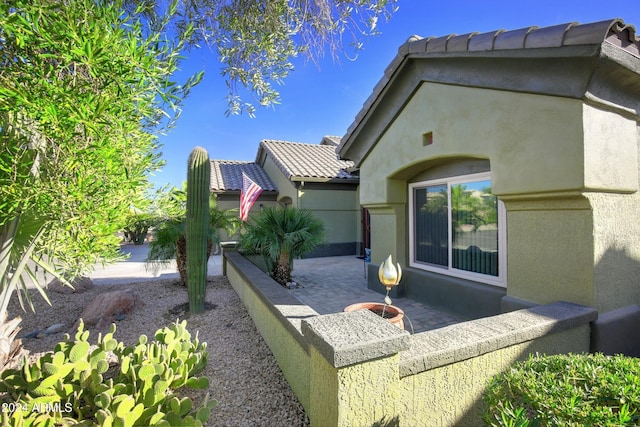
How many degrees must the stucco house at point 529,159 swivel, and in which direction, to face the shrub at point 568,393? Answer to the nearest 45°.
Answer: approximately 45° to its left

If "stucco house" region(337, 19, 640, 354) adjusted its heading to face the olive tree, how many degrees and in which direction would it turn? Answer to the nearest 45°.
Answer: approximately 45° to its right

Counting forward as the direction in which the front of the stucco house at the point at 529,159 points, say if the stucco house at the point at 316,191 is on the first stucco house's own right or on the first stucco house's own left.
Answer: on the first stucco house's own right

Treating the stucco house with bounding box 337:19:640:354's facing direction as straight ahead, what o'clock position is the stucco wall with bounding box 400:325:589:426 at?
The stucco wall is roughly at 11 o'clock from the stucco house.

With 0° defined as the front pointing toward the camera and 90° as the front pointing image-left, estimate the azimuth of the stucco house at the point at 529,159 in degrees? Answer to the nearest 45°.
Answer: approximately 45°

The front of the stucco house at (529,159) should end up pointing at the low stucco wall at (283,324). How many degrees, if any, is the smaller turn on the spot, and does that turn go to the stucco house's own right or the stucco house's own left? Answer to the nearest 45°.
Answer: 0° — it already faces it

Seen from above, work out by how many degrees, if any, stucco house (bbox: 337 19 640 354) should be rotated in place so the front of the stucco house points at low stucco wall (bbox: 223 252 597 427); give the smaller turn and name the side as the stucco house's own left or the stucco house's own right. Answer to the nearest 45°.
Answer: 0° — it already faces it
